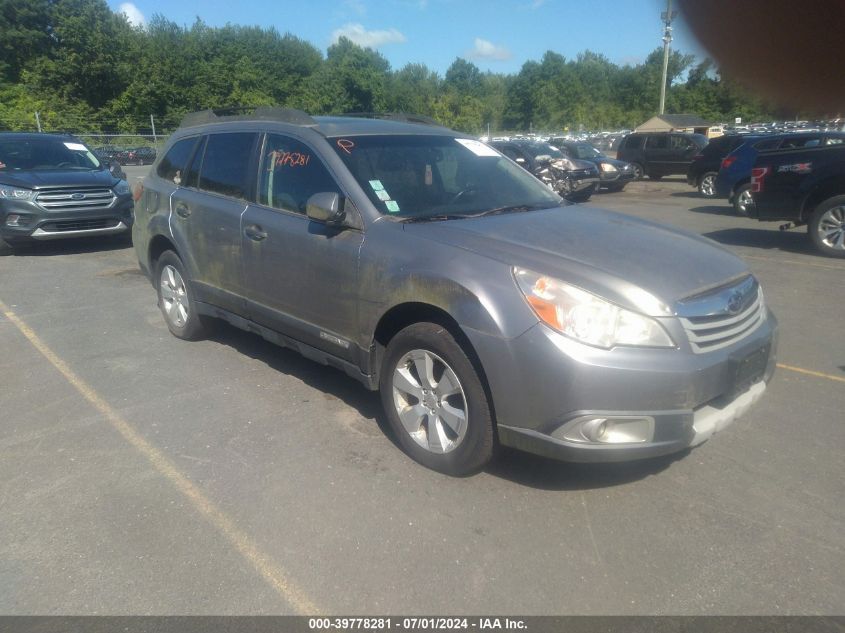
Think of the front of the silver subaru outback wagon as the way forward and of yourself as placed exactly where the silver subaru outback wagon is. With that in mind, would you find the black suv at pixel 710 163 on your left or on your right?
on your left

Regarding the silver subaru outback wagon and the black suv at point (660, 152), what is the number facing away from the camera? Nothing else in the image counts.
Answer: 0

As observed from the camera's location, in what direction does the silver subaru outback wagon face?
facing the viewer and to the right of the viewer

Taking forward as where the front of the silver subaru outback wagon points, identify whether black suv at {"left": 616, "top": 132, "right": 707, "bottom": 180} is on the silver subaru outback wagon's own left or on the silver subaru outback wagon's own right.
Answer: on the silver subaru outback wagon's own left

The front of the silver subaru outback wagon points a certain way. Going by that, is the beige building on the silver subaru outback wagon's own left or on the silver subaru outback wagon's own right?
on the silver subaru outback wagon's own left
